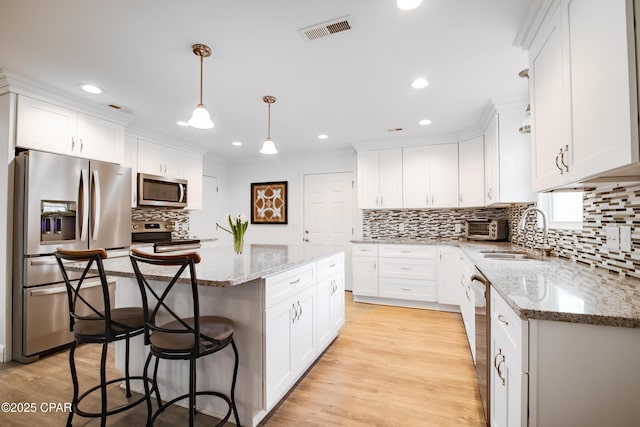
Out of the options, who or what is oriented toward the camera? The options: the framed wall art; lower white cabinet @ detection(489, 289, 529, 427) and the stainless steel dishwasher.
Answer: the framed wall art

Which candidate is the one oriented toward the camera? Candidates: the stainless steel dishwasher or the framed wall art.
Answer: the framed wall art

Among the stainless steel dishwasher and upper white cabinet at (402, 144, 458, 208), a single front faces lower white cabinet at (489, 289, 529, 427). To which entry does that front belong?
the upper white cabinet

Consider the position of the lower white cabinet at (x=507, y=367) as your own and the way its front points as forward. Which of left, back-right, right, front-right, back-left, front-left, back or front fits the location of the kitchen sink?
right

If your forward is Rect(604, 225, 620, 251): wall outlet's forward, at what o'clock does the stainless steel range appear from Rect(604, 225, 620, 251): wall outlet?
The stainless steel range is roughly at 1 o'clock from the wall outlet.

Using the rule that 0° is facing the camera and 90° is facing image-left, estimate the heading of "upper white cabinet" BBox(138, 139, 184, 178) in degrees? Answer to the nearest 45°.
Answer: approximately 315°

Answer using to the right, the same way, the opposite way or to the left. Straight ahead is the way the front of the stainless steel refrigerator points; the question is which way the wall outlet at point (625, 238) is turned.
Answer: the opposite way

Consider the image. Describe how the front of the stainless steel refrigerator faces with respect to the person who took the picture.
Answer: facing the viewer and to the right of the viewer

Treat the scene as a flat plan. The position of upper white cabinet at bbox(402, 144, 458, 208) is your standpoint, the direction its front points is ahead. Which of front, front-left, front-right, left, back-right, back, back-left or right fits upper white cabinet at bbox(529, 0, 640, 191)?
front

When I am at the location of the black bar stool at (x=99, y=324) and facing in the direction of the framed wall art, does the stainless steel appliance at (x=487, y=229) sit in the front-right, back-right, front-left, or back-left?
front-right

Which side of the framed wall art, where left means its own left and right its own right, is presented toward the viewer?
front

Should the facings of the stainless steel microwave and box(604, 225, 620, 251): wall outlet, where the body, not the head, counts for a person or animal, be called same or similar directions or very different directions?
very different directions

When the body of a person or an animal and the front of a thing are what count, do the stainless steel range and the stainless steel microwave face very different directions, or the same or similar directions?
same or similar directions

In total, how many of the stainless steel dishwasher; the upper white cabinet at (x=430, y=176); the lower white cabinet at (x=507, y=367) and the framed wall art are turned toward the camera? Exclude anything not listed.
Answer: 2

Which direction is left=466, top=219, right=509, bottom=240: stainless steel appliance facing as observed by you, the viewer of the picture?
facing the viewer and to the left of the viewer

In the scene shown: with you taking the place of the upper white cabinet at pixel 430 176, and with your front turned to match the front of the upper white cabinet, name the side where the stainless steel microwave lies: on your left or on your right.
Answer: on your right

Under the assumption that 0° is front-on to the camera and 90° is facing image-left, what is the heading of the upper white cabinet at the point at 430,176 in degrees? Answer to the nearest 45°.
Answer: approximately 0°

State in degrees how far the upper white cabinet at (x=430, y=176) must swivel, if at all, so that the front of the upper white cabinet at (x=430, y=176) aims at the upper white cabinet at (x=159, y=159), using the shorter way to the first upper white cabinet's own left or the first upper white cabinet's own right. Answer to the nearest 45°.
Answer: approximately 45° to the first upper white cabinet's own right

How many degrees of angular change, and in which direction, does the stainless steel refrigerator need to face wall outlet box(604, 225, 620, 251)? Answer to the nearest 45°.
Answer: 0° — it already faces it
